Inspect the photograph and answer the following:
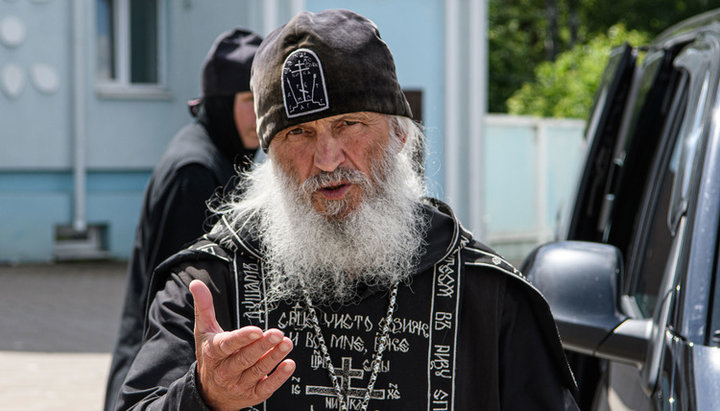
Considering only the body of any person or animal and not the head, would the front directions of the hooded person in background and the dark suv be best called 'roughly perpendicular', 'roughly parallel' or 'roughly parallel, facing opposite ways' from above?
roughly perpendicular

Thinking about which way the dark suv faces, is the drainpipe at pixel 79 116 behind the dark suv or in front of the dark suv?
behind

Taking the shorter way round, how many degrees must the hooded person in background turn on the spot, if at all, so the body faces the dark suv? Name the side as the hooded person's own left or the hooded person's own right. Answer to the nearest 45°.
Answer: approximately 45° to the hooded person's own right

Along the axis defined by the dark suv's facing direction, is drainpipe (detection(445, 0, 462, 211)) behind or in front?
behind

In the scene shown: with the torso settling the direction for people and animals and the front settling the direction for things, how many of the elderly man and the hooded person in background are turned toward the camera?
1

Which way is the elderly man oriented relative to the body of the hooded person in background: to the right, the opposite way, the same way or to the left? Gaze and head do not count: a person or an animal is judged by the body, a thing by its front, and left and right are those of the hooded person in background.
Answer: to the right

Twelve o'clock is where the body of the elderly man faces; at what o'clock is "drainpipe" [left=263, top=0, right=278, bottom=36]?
The drainpipe is roughly at 6 o'clock from the elderly man.

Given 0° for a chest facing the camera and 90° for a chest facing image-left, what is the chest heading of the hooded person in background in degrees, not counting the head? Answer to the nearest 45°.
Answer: approximately 270°

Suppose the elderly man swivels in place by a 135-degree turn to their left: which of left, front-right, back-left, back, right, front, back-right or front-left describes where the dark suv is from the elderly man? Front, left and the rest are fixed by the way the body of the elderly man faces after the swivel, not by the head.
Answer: front

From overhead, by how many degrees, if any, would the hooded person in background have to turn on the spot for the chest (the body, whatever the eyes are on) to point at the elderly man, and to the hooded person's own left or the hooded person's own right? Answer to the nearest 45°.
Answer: approximately 90° to the hooded person's own right
